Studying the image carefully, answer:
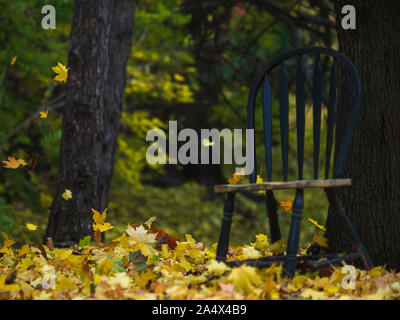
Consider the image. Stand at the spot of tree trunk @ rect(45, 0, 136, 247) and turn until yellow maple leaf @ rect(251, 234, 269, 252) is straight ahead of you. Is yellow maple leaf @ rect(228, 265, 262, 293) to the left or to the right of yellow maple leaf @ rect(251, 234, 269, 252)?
right

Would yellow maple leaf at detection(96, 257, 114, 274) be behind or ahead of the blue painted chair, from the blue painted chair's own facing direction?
ahead

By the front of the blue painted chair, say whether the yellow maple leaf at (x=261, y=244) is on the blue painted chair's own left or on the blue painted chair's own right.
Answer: on the blue painted chair's own right

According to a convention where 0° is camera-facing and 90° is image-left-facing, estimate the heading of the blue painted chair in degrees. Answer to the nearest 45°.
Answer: approximately 45°

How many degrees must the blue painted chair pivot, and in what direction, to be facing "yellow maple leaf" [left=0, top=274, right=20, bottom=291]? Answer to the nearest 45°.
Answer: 0° — it already faces it
